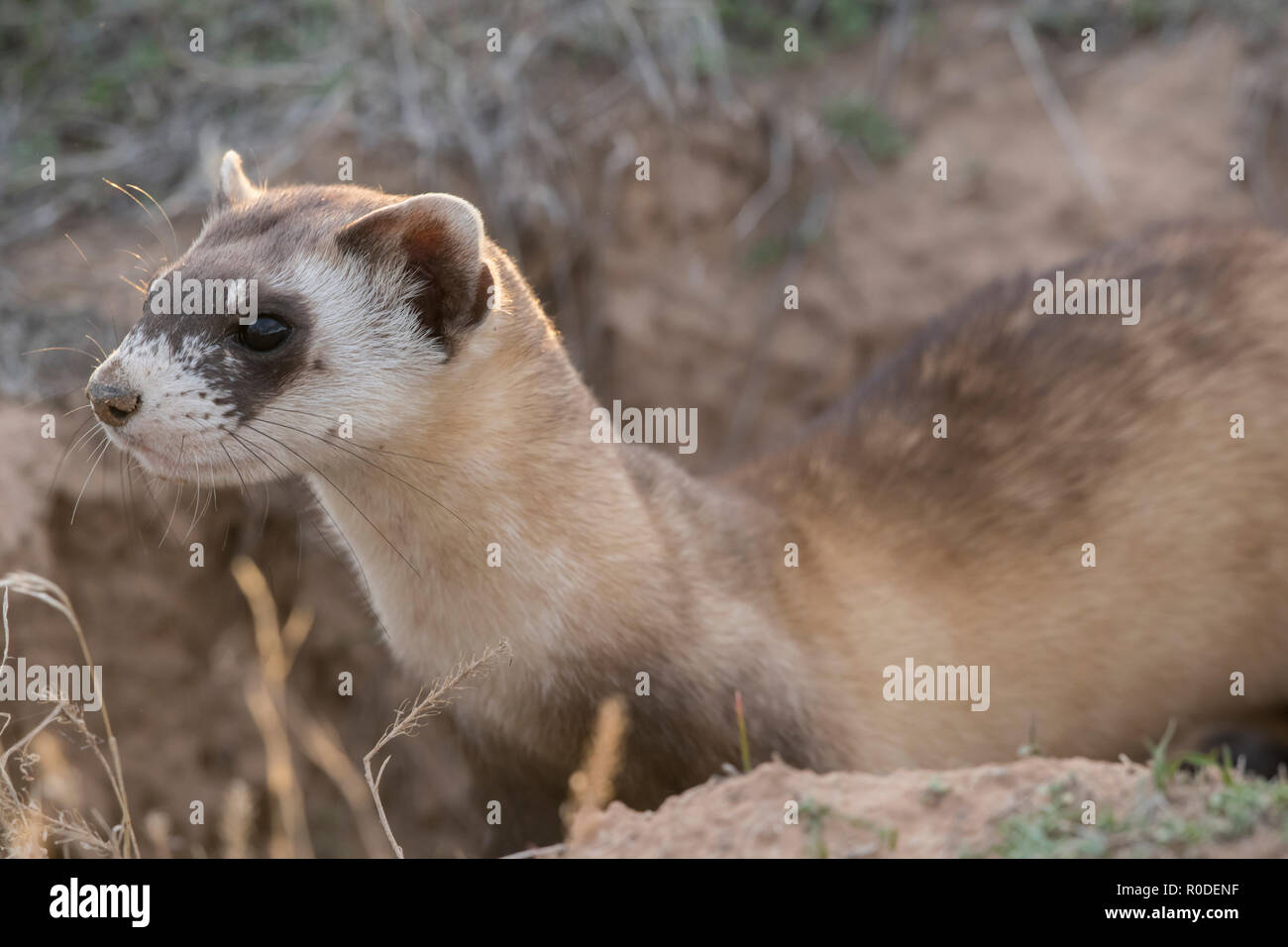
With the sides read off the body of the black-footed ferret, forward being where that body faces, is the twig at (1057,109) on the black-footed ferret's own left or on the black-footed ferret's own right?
on the black-footed ferret's own right

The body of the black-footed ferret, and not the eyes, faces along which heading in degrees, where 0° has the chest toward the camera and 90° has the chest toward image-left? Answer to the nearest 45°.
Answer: approximately 90°
